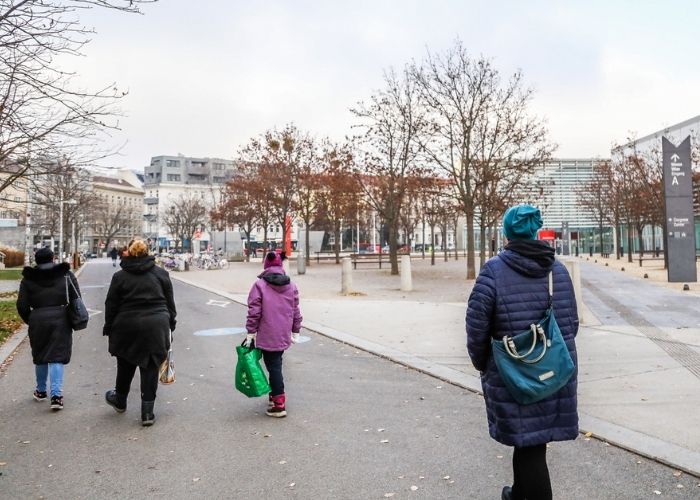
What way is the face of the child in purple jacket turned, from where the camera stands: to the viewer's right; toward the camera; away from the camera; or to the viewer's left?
away from the camera

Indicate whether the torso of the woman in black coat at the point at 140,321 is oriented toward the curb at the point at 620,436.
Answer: no

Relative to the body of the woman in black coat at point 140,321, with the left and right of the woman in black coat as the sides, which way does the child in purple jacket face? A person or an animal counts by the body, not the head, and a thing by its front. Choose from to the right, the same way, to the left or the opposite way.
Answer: the same way

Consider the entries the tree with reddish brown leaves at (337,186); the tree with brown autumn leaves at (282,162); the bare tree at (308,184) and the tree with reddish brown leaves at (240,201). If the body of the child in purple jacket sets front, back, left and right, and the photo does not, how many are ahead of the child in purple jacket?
4

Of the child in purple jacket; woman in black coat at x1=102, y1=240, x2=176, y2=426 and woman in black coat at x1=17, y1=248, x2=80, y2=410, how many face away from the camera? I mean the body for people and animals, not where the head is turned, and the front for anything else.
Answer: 3

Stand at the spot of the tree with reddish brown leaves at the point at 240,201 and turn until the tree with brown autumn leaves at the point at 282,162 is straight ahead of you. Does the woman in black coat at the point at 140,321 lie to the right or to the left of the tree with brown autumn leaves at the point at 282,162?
right

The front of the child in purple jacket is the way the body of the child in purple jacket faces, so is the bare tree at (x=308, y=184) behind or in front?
in front

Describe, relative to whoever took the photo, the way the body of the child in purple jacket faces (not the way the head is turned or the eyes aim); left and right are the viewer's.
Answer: facing away from the viewer

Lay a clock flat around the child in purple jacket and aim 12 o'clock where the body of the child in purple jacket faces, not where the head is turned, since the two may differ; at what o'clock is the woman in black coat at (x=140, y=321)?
The woman in black coat is roughly at 9 o'clock from the child in purple jacket.

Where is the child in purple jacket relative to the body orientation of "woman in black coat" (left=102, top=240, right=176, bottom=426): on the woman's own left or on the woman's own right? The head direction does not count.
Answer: on the woman's own right

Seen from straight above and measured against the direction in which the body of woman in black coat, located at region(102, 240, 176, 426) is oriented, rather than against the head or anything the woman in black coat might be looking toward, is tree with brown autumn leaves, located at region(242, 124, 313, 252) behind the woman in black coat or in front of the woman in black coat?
in front

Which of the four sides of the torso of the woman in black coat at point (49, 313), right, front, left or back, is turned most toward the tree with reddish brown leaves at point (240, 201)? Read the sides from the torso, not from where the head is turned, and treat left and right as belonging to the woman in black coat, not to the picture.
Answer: front

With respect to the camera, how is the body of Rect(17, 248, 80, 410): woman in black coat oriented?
away from the camera

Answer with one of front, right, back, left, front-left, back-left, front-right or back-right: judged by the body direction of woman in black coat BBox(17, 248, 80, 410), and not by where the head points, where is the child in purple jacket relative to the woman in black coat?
back-right

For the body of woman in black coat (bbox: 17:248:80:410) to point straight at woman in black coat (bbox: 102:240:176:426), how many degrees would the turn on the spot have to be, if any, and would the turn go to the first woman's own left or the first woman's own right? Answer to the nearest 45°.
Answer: approximately 135° to the first woman's own right

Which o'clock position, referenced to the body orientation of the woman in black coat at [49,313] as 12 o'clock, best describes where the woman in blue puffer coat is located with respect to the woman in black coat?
The woman in blue puffer coat is roughly at 5 o'clock from the woman in black coat.

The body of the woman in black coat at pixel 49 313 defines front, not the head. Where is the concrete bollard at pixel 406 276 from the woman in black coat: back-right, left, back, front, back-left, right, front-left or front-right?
front-right

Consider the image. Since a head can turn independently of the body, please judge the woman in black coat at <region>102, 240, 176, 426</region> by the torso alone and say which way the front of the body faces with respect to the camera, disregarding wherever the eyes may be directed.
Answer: away from the camera
